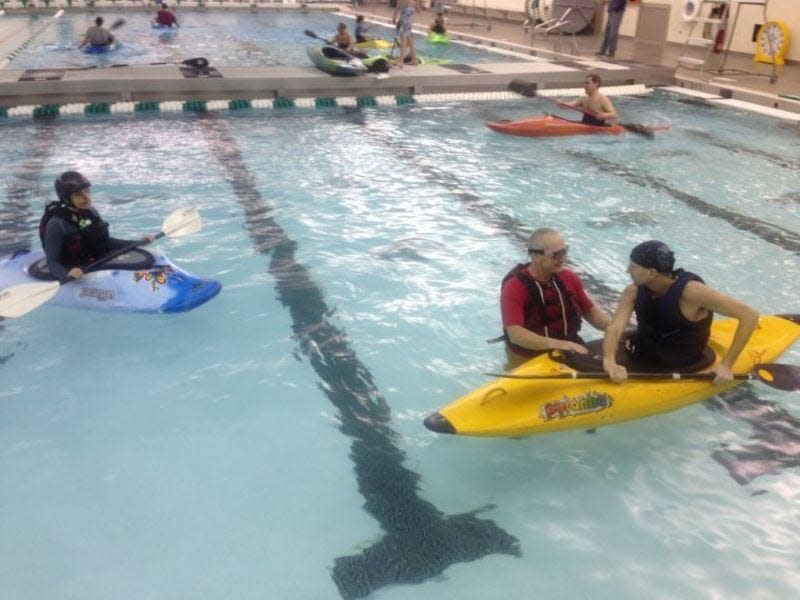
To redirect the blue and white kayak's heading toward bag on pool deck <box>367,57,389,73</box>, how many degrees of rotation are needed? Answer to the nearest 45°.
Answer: approximately 45° to its left

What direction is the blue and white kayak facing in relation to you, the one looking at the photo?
facing to the right of the viewer

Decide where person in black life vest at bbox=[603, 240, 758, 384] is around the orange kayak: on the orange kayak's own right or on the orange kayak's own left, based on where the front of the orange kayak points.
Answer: on the orange kayak's own left

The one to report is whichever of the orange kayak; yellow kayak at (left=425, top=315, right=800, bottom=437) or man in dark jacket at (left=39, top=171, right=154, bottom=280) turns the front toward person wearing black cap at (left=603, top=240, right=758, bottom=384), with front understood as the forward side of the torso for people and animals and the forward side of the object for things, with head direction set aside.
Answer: the man in dark jacket

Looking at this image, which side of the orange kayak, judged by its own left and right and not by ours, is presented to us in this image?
left

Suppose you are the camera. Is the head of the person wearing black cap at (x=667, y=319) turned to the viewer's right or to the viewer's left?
to the viewer's left

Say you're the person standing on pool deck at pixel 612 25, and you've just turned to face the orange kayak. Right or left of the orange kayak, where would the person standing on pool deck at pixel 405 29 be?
right

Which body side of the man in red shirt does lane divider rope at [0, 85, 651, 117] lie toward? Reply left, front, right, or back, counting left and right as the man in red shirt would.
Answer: back
